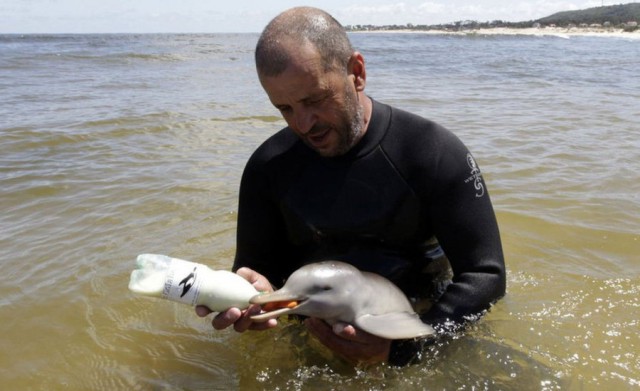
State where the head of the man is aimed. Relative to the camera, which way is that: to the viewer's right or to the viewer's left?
to the viewer's left

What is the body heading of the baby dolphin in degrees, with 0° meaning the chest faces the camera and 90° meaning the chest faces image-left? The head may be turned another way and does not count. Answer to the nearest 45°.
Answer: approximately 90°
